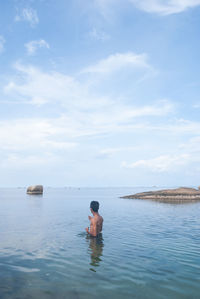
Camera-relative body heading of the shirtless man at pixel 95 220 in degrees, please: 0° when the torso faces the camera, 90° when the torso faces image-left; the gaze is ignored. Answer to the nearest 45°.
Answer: approximately 135°
